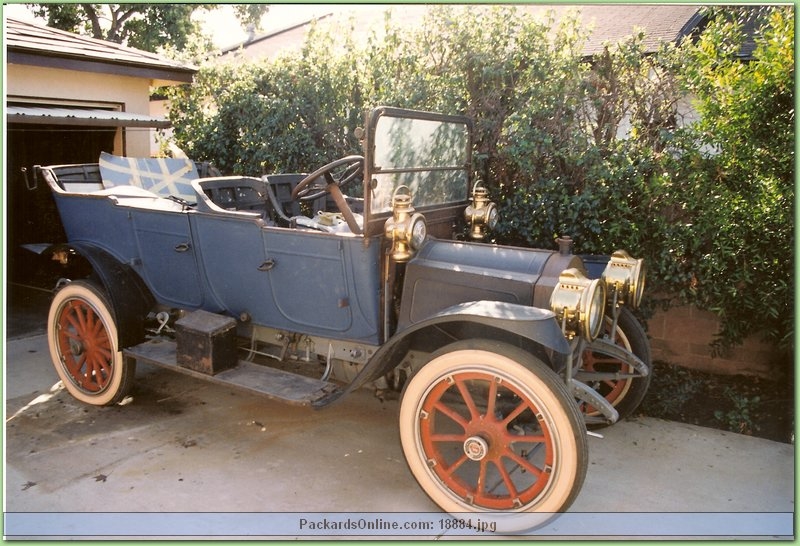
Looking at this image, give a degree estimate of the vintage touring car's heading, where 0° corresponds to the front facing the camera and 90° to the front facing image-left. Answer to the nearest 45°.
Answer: approximately 315°
